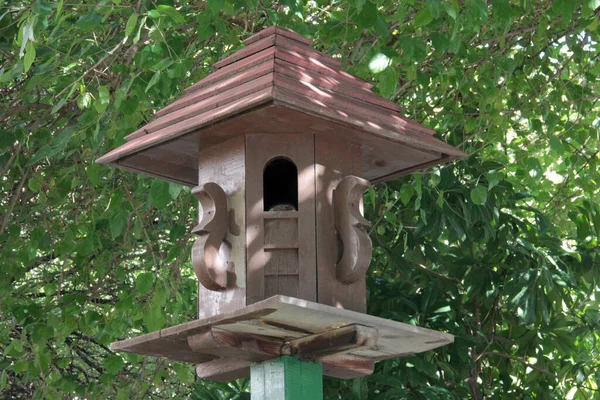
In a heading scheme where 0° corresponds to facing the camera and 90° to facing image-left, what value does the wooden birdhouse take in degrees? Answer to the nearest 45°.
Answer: approximately 0°
